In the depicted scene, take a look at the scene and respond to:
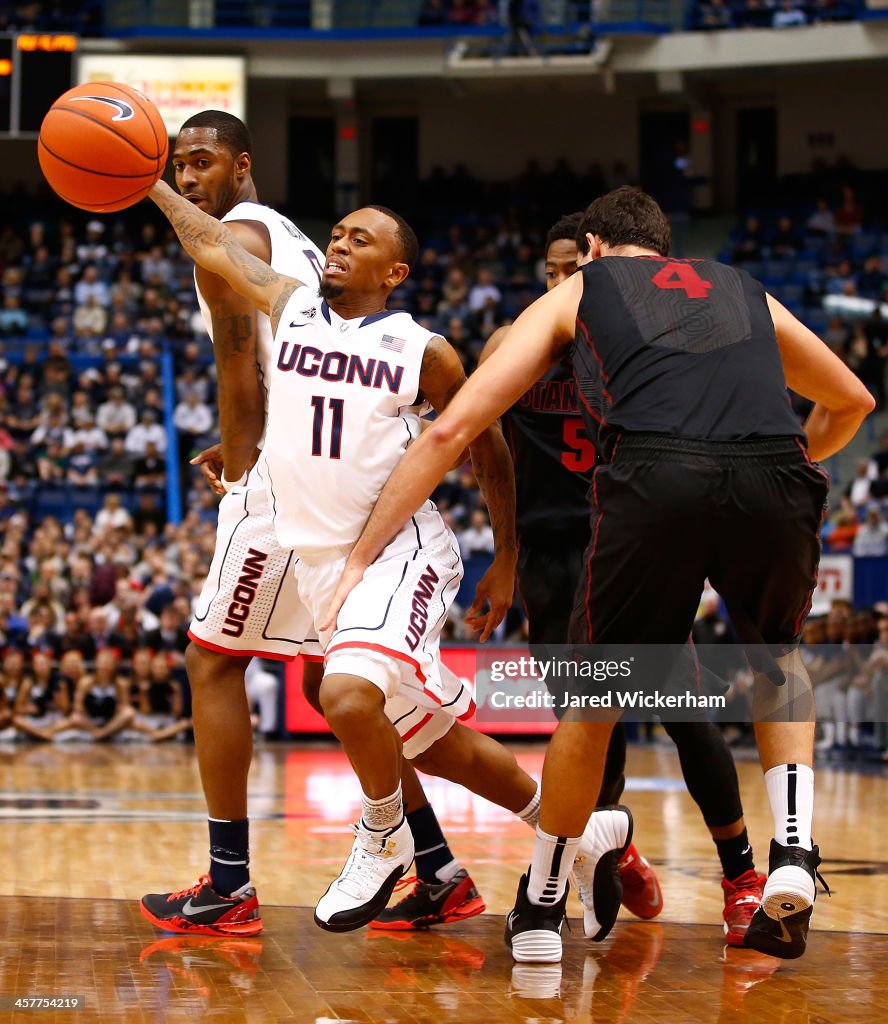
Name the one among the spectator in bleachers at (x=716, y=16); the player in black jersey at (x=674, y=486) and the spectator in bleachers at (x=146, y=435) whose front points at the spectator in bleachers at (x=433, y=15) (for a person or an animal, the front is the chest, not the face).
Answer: the player in black jersey

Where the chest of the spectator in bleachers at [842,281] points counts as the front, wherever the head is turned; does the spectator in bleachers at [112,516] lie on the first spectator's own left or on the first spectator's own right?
on the first spectator's own right

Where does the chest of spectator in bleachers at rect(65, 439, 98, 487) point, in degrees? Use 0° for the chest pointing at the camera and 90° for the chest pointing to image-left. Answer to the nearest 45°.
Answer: approximately 0°

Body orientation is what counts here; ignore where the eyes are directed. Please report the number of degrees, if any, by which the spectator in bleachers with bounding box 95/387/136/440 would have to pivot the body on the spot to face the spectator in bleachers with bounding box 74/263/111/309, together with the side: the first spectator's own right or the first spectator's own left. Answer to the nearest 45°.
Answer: approximately 180°

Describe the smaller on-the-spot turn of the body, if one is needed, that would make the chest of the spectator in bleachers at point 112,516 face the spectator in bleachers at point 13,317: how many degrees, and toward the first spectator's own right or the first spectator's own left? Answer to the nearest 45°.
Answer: approximately 180°

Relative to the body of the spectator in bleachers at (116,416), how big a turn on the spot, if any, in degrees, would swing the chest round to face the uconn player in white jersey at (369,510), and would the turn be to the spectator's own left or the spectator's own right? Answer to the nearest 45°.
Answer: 0° — they already face them

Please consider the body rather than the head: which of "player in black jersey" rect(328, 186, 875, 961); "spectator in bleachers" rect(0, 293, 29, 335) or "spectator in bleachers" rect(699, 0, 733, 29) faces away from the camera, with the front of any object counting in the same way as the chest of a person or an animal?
the player in black jersey

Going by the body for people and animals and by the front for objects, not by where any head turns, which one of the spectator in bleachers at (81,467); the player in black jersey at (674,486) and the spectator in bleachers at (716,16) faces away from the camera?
the player in black jersey

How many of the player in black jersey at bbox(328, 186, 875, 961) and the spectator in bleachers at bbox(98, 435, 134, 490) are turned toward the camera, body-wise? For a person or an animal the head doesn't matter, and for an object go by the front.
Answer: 1

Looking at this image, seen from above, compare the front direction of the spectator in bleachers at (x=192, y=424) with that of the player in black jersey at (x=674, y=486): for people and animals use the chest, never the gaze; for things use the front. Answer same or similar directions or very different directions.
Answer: very different directions

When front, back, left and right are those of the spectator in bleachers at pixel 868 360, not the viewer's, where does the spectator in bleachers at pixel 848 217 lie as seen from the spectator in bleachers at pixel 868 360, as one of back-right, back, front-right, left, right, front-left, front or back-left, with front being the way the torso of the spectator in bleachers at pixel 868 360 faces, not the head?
back-right
